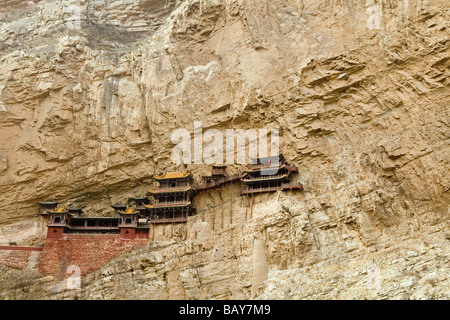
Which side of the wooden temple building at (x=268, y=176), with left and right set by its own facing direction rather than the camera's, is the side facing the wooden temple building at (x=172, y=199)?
right

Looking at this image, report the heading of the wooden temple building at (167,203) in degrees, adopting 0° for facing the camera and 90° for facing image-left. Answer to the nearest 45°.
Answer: approximately 0°

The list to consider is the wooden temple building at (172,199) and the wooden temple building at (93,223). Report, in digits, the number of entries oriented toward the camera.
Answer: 2

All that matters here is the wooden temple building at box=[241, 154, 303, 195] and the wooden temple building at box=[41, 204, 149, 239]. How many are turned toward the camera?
2

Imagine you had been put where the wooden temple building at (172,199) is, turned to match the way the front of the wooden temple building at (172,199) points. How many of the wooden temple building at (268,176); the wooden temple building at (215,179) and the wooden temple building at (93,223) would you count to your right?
1

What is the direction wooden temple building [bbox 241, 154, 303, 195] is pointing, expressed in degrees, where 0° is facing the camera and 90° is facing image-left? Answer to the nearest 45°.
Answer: approximately 0°

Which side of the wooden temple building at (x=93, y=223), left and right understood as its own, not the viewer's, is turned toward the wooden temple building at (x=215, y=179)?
left

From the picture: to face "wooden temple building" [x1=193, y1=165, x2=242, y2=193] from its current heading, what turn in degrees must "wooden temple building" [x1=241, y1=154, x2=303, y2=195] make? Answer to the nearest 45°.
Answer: approximately 135° to its right

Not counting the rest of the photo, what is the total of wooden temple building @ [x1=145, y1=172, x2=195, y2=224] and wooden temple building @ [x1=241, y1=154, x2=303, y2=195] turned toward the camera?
2

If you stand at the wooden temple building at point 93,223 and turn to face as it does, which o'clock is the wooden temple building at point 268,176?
the wooden temple building at point 268,176 is roughly at 10 o'clock from the wooden temple building at point 93,223.
